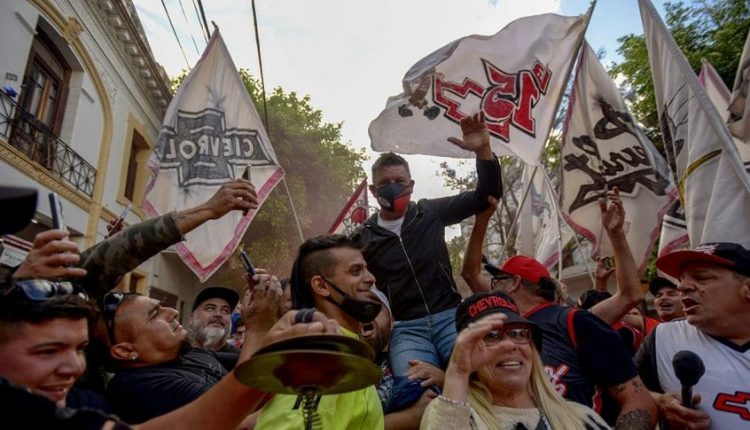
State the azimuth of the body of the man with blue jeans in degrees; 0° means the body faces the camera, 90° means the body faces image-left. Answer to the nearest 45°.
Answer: approximately 0°

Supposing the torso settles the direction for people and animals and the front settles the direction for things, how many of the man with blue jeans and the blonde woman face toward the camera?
2

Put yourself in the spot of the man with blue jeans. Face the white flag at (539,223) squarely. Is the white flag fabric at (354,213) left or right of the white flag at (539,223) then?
left

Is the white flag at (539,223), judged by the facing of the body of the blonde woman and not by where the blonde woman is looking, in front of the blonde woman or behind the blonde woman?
behind

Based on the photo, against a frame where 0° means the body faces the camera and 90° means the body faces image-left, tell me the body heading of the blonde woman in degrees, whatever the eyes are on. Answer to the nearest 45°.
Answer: approximately 0°

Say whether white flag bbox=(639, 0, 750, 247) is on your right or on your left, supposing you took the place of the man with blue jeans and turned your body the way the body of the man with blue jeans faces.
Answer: on your left

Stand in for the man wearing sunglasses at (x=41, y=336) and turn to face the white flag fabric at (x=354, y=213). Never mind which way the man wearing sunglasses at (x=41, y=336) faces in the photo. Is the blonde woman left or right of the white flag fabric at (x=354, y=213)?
right
